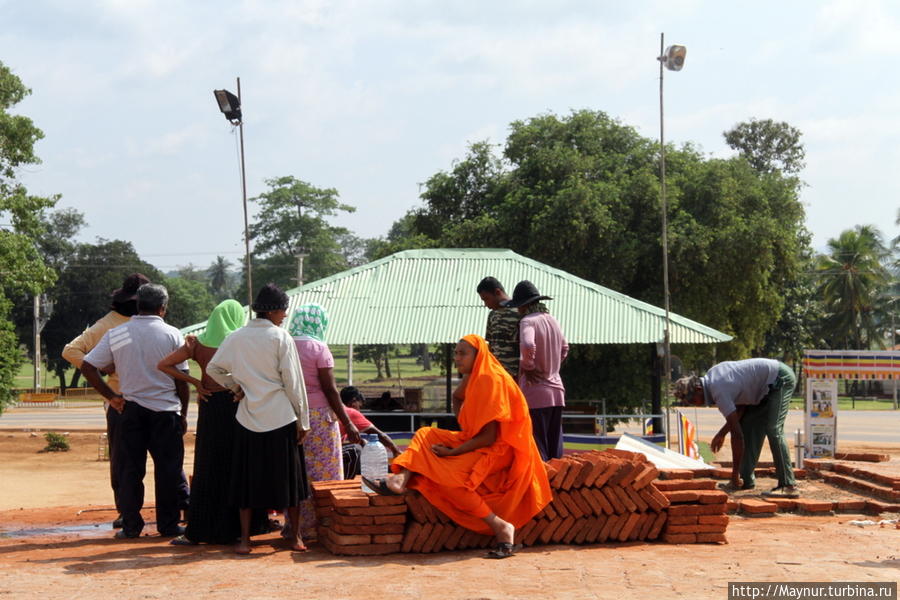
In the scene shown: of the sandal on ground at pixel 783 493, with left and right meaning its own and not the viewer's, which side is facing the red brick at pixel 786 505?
left

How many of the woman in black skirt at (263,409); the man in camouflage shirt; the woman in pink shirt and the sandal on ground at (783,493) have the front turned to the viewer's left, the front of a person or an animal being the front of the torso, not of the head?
2

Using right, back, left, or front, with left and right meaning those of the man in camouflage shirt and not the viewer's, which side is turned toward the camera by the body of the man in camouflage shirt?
left

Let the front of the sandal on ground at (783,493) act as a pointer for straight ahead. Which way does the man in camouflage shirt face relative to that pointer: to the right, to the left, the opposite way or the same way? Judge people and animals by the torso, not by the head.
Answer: the same way

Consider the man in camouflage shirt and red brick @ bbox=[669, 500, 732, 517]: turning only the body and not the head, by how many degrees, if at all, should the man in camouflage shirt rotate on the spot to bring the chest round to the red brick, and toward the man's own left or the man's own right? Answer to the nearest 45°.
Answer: approximately 135° to the man's own left

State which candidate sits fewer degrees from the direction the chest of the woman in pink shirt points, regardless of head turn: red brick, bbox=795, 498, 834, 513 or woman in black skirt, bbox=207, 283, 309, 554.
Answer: the red brick

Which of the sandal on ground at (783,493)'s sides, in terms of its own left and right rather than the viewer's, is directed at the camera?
left

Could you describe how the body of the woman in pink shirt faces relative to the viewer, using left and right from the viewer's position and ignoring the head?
facing away from the viewer and to the right of the viewer

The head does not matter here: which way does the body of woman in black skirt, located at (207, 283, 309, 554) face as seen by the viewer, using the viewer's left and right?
facing away from the viewer
